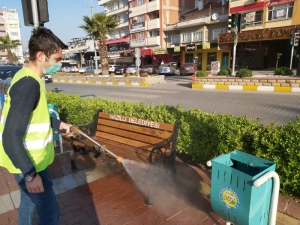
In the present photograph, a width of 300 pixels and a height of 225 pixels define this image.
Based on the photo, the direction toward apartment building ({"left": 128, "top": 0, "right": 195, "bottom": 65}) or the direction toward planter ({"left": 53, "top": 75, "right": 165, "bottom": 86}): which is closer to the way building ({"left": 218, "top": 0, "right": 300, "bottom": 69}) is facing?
the planter

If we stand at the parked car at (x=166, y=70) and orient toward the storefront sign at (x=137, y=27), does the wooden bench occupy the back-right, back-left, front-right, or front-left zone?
back-left

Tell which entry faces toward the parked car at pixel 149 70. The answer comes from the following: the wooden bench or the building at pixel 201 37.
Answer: the building

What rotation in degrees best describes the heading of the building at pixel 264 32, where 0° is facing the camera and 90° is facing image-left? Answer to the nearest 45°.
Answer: approximately 45°

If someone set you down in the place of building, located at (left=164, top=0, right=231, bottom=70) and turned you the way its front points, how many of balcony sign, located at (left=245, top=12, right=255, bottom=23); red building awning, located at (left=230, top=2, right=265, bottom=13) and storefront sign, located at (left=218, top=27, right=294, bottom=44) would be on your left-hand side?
3

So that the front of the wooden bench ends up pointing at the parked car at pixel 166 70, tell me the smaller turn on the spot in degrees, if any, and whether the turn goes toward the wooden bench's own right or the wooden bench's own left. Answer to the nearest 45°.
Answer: approximately 135° to the wooden bench's own right

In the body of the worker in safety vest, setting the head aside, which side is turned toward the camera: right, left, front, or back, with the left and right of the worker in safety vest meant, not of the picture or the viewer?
right

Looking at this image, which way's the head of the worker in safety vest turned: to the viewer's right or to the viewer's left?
to the viewer's right

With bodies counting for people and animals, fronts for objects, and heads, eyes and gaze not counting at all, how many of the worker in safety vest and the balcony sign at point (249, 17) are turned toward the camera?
1

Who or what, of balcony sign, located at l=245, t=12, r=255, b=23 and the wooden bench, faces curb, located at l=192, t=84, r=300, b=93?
the balcony sign
